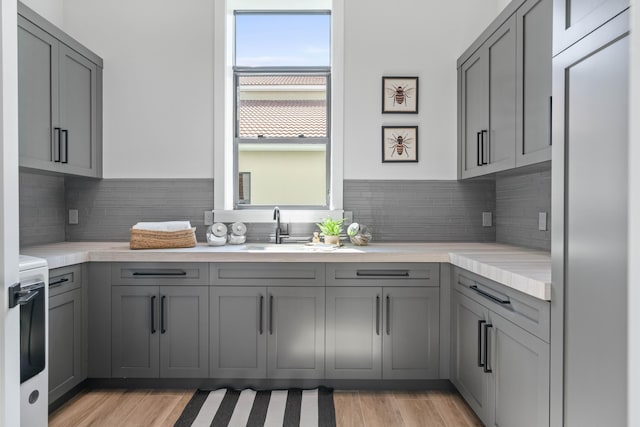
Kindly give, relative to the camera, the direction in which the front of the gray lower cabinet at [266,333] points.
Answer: facing the viewer

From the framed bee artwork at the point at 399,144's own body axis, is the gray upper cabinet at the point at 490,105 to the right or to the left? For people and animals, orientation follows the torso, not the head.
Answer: on its left

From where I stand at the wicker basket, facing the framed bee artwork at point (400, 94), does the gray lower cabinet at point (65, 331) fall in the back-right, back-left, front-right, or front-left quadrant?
back-right

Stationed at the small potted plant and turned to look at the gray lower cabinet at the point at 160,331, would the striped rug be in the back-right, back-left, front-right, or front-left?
front-left

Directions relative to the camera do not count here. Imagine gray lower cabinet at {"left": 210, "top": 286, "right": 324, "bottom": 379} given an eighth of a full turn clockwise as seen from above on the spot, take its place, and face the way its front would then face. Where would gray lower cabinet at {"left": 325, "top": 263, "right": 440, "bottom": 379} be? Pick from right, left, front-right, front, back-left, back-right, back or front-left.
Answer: back-left

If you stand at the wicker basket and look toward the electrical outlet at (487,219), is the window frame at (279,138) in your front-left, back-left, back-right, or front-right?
front-left

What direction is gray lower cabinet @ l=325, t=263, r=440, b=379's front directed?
toward the camera

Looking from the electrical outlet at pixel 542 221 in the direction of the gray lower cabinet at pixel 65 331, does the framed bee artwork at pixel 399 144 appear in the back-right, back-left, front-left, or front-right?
front-right

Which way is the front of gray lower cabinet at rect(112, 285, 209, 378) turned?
toward the camera
